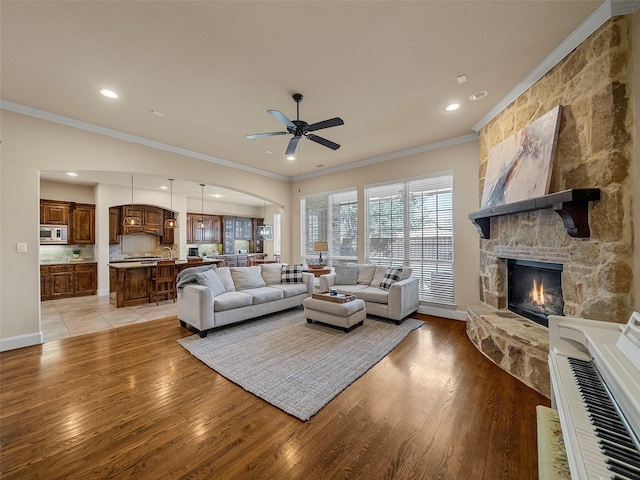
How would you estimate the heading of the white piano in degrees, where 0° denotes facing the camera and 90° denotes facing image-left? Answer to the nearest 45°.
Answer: approximately 90°

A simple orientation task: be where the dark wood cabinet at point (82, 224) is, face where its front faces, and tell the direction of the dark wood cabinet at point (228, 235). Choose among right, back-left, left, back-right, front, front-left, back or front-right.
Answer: left

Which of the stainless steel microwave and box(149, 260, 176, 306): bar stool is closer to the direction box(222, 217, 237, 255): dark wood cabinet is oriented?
the bar stool

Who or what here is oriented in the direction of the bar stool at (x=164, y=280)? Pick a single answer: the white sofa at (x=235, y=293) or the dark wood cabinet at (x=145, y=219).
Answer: the dark wood cabinet

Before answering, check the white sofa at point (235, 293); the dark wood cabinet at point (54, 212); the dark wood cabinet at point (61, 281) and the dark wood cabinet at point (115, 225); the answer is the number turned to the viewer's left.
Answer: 0

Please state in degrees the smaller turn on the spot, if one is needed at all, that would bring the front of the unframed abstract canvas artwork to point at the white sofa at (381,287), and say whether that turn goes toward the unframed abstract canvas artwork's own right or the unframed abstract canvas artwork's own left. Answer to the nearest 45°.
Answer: approximately 45° to the unframed abstract canvas artwork's own right

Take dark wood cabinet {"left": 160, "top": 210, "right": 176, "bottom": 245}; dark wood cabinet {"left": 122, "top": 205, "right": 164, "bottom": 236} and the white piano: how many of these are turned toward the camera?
2

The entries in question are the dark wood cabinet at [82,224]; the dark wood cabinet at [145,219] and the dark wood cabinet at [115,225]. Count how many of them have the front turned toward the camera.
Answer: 3

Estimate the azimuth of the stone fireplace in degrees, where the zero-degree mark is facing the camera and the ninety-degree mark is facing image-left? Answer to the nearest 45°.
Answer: approximately 45°

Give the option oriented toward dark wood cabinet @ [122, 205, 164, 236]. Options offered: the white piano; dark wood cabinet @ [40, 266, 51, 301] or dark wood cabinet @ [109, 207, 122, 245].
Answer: the white piano

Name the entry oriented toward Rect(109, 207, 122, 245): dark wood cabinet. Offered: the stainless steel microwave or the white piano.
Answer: the white piano

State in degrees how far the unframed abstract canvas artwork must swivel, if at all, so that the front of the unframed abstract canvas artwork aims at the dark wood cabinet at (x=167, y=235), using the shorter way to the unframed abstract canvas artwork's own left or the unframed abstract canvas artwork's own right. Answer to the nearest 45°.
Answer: approximately 45° to the unframed abstract canvas artwork's own right

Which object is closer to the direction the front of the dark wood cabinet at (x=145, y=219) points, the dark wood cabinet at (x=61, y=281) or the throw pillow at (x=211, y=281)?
the throw pillow

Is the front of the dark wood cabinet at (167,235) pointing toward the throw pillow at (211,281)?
yes

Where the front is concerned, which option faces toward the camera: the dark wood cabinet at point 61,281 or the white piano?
the dark wood cabinet

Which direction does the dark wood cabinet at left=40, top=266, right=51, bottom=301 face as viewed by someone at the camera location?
facing the viewer

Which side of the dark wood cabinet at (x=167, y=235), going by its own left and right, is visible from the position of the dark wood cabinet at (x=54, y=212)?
right

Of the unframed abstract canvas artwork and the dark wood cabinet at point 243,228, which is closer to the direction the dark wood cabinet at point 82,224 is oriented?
the unframed abstract canvas artwork

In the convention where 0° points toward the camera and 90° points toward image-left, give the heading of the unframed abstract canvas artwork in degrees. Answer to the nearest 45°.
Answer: approximately 45°
